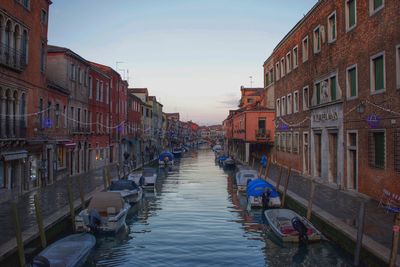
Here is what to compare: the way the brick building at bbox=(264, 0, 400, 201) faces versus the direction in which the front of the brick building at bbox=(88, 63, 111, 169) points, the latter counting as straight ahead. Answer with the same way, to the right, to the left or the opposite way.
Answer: the opposite way

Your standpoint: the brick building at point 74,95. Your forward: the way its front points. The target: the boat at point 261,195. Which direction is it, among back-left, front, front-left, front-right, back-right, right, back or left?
front

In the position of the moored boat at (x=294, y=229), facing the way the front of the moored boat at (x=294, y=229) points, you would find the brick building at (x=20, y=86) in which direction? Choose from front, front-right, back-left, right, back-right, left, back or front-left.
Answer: front-left

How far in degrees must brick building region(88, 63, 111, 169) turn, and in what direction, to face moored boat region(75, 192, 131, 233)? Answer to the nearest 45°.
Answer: approximately 90° to its right

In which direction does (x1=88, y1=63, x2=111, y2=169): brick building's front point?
to the viewer's right

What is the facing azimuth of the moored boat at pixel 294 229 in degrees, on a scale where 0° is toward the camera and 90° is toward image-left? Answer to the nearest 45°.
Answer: approximately 135°

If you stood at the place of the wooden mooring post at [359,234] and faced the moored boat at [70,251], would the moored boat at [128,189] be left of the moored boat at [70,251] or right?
right

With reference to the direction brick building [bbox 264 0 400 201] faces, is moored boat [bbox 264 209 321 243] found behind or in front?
in front

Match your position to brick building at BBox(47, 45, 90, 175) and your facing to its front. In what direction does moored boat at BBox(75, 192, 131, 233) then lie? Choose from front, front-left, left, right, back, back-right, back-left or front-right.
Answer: front-right

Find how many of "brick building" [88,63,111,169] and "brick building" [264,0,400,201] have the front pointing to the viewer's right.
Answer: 1

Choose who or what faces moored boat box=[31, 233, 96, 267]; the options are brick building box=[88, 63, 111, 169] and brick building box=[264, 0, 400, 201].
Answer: brick building box=[264, 0, 400, 201]

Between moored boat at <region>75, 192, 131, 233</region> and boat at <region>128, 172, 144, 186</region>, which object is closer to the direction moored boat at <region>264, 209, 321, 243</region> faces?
the boat

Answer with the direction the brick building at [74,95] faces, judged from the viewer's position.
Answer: facing the viewer and to the right of the viewer

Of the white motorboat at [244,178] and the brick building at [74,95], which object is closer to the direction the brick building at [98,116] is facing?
the white motorboat
